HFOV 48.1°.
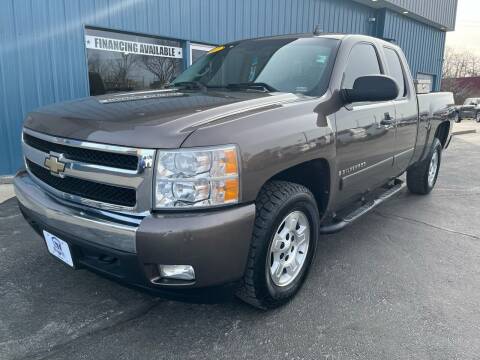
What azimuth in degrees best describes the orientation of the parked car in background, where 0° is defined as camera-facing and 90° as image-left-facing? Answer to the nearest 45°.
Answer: approximately 45°

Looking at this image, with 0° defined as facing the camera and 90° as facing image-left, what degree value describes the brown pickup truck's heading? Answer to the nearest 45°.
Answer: approximately 45°

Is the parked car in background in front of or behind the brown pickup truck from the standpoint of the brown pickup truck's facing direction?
behind
